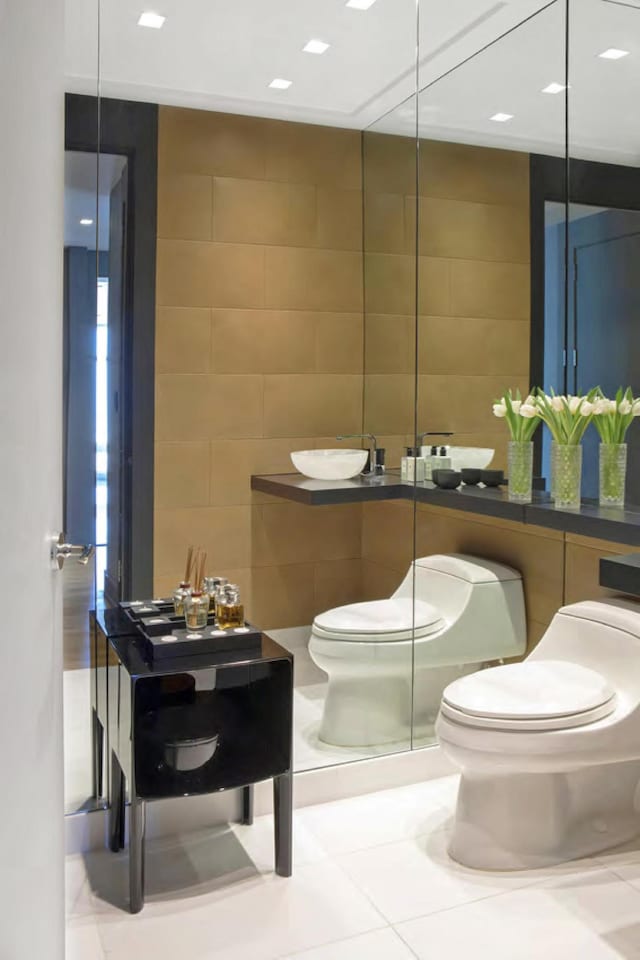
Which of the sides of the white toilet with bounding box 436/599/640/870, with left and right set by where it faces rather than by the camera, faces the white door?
front

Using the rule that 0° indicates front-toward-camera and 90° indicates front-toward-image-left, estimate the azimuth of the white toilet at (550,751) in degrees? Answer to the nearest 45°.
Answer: approximately 45°

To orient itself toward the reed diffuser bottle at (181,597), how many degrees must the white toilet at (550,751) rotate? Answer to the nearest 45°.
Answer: approximately 45° to its right

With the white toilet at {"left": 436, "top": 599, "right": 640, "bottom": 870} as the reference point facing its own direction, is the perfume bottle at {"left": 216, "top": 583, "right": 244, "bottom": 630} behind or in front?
in front

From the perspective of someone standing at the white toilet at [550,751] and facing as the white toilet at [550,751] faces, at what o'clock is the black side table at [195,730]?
The black side table is roughly at 1 o'clock from the white toilet.

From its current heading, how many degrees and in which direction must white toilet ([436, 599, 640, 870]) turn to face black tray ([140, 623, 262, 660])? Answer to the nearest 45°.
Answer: approximately 45° to its right
